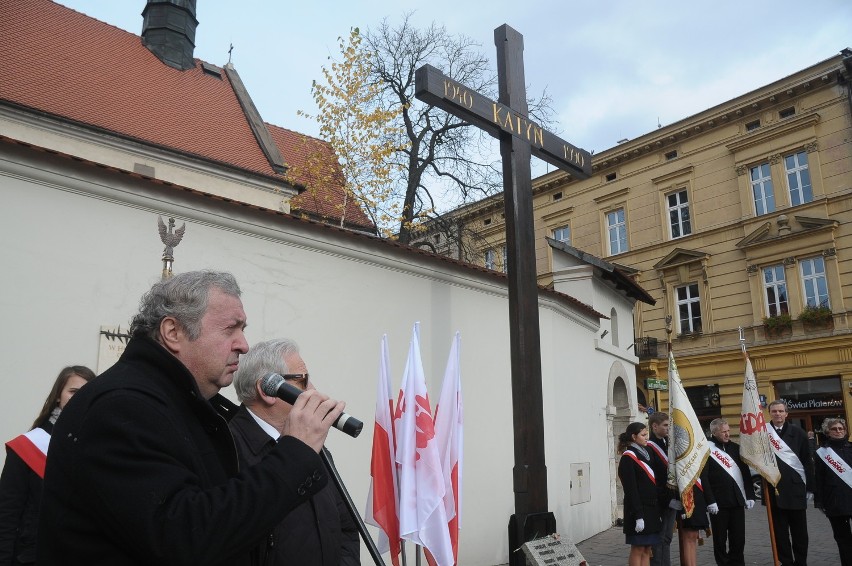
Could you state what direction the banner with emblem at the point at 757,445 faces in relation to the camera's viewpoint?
facing the viewer

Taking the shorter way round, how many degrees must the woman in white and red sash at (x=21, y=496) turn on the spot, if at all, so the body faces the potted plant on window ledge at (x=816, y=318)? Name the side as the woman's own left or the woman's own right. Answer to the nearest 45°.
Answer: approximately 90° to the woman's own left

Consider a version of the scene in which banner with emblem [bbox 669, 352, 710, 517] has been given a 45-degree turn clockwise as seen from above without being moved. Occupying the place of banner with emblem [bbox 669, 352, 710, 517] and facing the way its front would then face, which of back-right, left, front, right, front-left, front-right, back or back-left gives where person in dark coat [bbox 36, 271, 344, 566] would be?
front-left

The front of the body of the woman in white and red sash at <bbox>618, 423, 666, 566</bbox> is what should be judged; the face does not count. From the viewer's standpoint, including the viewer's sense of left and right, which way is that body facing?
facing the viewer and to the right of the viewer

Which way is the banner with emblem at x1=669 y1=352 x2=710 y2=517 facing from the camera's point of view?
toward the camera

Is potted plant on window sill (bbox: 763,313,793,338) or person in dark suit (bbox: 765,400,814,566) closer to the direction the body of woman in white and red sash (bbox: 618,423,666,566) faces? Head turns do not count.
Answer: the person in dark suit

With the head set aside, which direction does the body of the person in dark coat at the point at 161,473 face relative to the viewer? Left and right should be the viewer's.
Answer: facing to the right of the viewer

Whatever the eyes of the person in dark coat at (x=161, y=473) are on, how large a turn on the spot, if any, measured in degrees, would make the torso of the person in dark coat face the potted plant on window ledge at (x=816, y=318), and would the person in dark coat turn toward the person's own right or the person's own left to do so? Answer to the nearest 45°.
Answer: approximately 45° to the person's own left

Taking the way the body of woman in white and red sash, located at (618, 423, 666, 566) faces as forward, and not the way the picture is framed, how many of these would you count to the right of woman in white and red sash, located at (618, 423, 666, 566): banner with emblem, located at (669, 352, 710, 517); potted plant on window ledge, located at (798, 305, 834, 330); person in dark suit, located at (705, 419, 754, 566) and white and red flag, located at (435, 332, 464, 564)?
1

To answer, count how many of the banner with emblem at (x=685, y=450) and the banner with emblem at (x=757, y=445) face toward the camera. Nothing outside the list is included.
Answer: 2

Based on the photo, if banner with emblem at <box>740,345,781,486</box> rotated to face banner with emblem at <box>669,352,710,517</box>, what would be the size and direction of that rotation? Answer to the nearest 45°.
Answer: approximately 45° to its right

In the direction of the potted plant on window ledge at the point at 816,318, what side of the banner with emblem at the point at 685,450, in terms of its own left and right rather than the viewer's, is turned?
back
